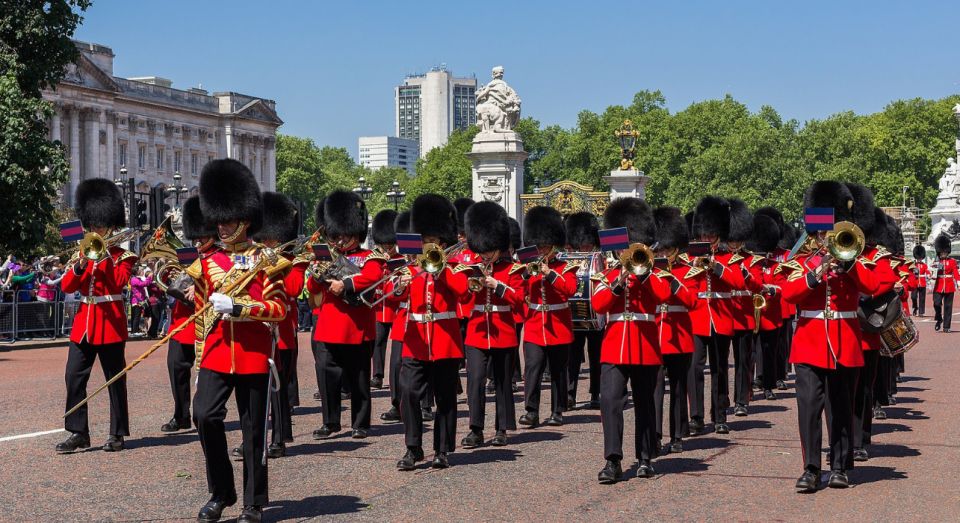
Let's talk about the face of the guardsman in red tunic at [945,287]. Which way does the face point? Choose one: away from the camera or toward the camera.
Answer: toward the camera

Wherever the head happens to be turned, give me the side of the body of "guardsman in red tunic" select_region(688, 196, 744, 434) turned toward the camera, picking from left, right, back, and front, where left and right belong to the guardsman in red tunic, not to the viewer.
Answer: front

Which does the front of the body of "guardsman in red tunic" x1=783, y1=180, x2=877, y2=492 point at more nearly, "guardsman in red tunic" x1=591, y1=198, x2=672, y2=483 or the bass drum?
the guardsman in red tunic

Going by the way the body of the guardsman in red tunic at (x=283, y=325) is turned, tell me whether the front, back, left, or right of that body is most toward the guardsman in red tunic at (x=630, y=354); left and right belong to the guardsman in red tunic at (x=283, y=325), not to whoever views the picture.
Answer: left

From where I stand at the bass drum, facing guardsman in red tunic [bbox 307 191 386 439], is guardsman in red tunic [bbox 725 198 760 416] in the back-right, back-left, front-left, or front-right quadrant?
back-left

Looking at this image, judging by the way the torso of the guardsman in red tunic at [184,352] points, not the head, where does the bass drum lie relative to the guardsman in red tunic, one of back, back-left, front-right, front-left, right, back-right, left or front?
back-left

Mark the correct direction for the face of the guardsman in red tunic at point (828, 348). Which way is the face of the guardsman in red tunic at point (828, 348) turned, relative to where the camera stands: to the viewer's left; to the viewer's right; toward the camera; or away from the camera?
toward the camera

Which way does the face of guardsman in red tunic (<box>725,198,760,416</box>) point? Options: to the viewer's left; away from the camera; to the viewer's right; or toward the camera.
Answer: toward the camera

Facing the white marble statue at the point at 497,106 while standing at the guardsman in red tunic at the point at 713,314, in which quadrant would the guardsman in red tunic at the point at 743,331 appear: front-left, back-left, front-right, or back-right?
front-right

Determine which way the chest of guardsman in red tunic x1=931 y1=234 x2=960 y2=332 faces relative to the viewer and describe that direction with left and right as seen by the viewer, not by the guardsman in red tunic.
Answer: facing the viewer

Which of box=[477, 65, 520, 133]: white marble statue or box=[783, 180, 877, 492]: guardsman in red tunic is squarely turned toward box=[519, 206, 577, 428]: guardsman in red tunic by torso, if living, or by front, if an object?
the white marble statue

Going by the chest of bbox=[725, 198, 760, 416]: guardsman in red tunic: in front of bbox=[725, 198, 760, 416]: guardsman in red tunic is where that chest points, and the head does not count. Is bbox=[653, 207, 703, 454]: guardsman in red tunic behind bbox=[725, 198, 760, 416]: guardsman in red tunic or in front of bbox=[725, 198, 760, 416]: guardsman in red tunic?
in front

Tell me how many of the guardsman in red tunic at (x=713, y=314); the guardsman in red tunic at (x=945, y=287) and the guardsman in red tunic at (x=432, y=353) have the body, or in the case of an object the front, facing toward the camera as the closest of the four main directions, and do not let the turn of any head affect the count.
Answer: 3
